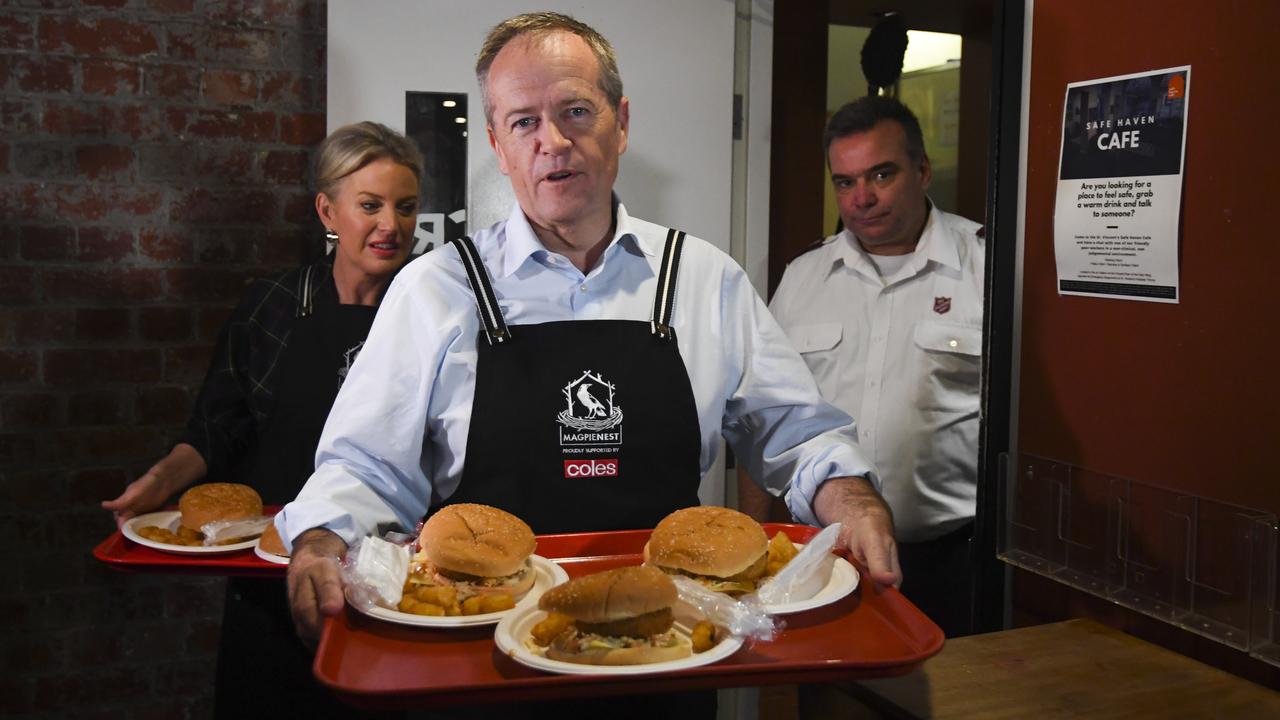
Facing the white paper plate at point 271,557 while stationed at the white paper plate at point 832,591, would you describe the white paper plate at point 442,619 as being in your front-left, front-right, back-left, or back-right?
front-left

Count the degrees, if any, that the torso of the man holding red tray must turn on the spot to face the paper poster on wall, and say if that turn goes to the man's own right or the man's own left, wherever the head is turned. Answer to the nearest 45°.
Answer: approximately 90° to the man's own left

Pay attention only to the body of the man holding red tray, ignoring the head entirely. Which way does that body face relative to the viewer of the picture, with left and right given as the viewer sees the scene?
facing the viewer

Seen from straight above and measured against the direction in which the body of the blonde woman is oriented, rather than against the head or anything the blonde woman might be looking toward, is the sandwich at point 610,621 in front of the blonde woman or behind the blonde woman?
in front

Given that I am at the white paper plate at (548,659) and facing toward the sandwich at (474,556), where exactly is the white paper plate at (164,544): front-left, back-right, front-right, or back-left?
front-left

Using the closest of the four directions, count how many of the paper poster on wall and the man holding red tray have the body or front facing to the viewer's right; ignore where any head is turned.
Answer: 0

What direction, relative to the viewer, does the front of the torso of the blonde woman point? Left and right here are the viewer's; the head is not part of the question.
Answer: facing the viewer and to the right of the viewer

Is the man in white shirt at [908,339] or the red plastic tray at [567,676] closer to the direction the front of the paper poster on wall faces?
the red plastic tray

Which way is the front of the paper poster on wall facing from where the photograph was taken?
facing the viewer and to the left of the viewer

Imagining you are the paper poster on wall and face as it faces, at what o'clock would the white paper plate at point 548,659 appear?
The white paper plate is roughly at 12 o'clock from the paper poster on wall.

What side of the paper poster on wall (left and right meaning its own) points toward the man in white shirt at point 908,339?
right

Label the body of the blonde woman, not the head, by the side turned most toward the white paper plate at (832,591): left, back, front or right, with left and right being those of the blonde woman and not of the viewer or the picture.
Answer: front

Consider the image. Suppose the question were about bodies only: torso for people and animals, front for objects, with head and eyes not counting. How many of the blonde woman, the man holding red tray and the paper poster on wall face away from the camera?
0

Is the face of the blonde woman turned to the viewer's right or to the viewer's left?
to the viewer's right

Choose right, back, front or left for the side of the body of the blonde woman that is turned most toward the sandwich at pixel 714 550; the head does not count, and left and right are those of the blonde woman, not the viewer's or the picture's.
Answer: front
